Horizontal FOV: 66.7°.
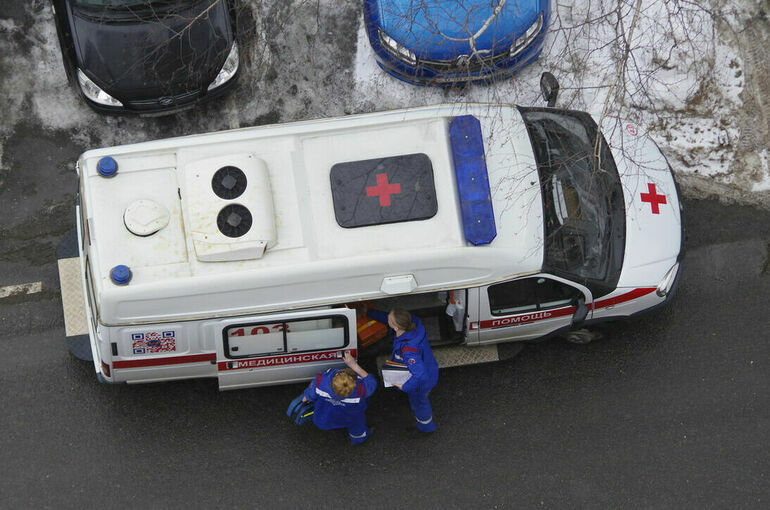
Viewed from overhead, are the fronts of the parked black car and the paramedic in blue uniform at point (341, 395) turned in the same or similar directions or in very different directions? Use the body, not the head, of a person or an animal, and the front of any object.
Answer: very different directions

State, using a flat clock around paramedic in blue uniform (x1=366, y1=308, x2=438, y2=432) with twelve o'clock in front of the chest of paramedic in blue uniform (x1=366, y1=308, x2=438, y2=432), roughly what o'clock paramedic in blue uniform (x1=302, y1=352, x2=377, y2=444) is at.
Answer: paramedic in blue uniform (x1=302, y1=352, x2=377, y2=444) is roughly at 12 o'clock from paramedic in blue uniform (x1=366, y1=308, x2=438, y2=432).

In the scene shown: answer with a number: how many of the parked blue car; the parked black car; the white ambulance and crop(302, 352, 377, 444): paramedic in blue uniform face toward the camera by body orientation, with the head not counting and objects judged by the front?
2

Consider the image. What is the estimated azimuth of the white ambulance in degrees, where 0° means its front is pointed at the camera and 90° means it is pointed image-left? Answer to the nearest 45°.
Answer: approximately 270°

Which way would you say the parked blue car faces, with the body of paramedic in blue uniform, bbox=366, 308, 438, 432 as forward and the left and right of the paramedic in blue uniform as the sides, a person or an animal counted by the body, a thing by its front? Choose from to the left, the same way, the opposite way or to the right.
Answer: to the left

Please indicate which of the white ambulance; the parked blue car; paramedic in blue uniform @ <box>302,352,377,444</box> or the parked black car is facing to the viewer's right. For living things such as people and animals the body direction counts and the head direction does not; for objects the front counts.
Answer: the white ambulance

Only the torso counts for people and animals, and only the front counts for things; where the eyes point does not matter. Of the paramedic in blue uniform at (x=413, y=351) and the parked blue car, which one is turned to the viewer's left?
the paramedic in blue uniform

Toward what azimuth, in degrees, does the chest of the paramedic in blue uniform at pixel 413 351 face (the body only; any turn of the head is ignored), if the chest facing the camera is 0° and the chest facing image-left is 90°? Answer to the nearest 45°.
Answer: approximately 90°

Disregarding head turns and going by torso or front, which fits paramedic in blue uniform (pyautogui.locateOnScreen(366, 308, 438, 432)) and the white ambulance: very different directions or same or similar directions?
very different directions

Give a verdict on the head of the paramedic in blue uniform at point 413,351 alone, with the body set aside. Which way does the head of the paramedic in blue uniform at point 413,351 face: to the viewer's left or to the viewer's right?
to the viewer's left

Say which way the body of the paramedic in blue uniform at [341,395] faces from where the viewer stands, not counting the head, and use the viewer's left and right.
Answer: facing away from the viewer
